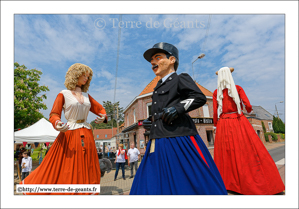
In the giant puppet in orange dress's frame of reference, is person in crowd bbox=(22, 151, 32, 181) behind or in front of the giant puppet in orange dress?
behind

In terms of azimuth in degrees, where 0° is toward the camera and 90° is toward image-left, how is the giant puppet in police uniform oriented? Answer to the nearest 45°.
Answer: approximately 45°

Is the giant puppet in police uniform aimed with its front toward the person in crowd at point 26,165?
no

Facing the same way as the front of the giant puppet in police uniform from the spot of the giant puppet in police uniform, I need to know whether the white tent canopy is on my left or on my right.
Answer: on my right

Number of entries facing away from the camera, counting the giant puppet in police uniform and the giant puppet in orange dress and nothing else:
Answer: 0

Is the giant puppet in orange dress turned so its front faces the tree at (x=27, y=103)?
no

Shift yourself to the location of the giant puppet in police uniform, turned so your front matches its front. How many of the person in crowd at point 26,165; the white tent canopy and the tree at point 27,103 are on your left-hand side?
0

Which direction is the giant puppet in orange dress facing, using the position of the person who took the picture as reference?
facing the viewer and to the right of the viewer
